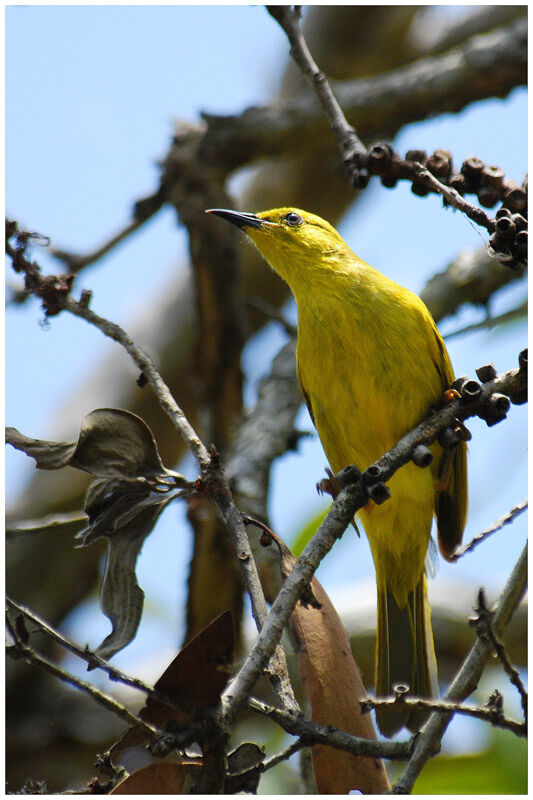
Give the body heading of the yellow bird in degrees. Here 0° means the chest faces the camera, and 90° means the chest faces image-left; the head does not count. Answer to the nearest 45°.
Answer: approximately 45°

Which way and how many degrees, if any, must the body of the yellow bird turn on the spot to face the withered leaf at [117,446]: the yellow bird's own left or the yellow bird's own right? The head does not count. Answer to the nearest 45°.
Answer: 0° — it already faces it
